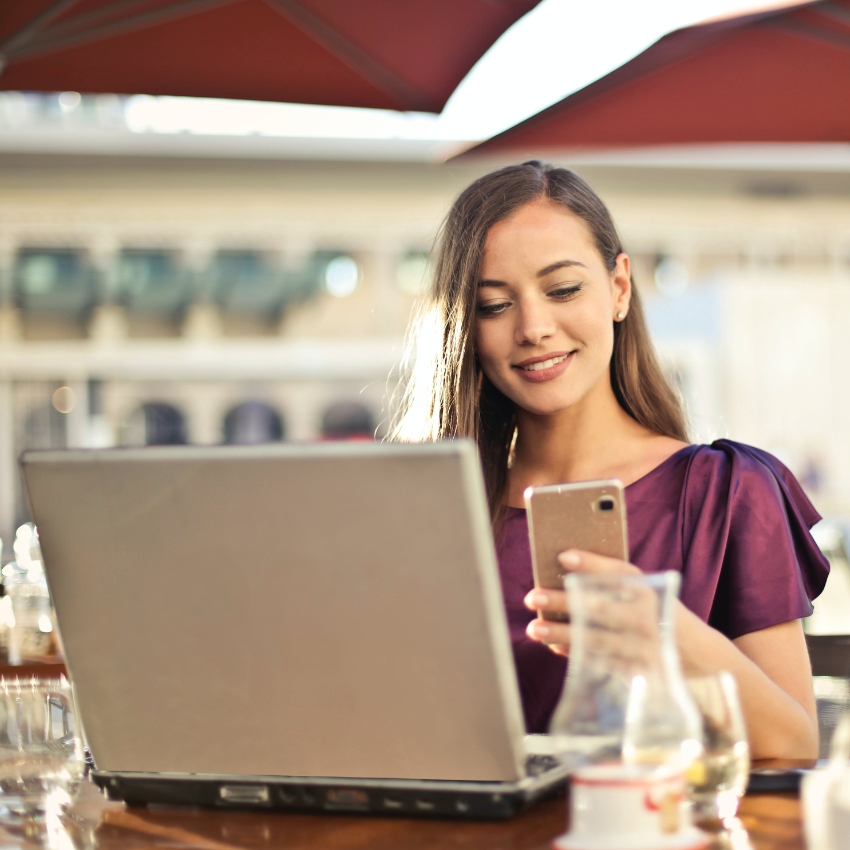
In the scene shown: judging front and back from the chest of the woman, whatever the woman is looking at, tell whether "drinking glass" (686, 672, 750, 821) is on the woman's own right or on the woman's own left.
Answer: on the woman's own left

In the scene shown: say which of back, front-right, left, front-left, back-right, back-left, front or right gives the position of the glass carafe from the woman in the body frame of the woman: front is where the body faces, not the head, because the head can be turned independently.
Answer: front-left

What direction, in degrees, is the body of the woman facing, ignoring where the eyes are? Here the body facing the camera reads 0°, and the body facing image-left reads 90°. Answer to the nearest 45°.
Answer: approximately 45°

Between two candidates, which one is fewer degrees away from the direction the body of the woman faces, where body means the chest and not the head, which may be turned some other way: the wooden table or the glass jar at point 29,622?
the wooden table
